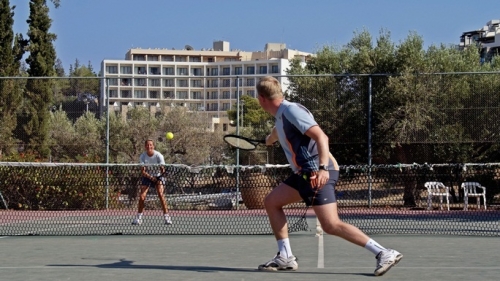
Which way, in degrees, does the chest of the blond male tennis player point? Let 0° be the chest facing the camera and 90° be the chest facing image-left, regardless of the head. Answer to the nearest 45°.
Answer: approximately 90°

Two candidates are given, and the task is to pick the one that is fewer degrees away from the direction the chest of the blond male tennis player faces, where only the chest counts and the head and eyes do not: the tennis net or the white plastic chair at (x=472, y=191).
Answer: the tennis net

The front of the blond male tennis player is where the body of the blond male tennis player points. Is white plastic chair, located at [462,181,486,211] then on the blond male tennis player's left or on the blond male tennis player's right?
on the blond male tennis player's right

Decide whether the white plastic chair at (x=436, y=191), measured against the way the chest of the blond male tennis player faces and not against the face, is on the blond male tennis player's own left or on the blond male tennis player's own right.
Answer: on the blond male tennis player's own right

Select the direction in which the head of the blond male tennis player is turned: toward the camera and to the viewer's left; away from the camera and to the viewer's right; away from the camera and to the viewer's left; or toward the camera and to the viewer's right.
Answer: away from the camera and to the viewer's left
